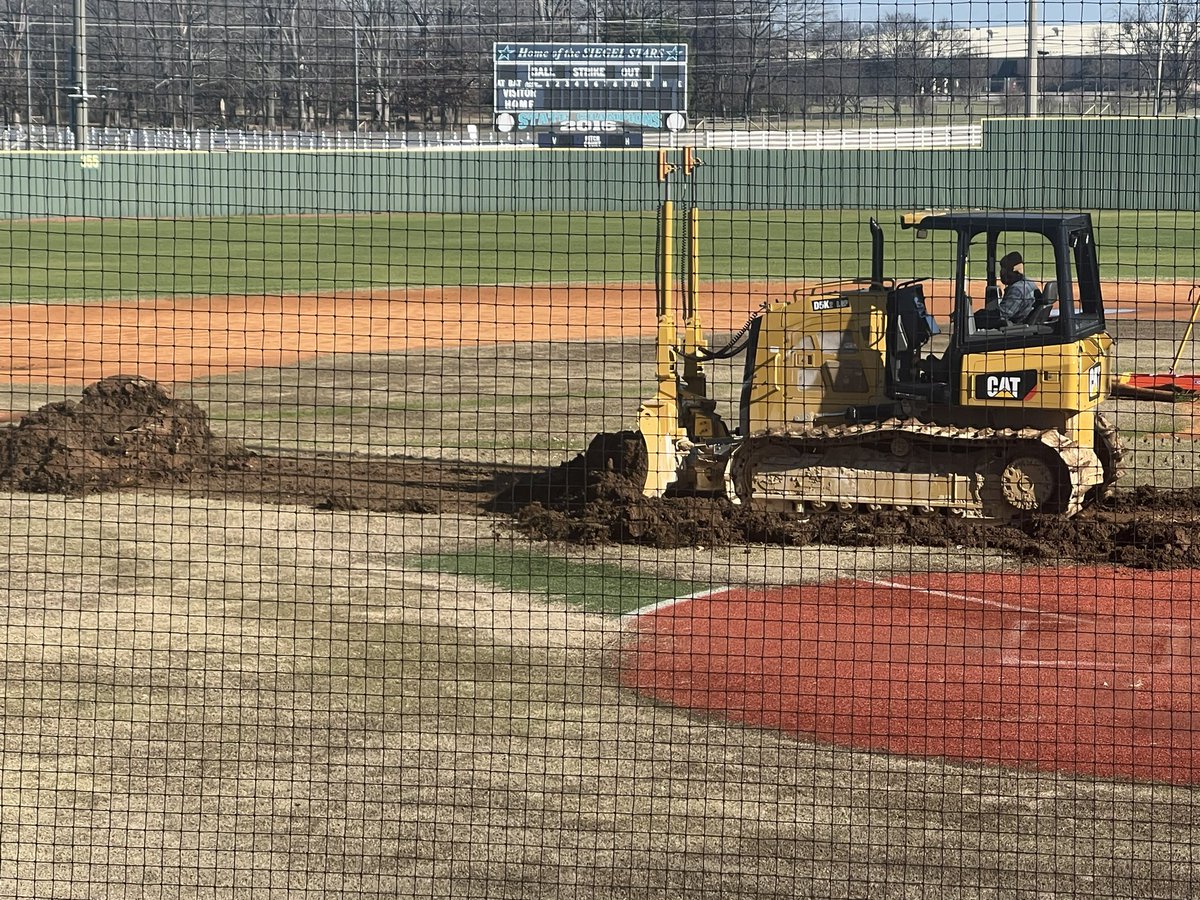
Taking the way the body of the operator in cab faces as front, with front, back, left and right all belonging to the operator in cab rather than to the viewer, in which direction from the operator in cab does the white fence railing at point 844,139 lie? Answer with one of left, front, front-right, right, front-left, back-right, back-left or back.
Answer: right

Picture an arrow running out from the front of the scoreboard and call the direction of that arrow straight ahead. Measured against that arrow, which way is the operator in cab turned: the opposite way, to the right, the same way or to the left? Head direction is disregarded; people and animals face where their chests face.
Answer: to the right

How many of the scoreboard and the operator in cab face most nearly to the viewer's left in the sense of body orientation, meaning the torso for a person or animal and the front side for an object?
1

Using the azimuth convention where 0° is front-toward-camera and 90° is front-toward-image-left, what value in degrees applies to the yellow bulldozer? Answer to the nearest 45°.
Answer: approximately 90°

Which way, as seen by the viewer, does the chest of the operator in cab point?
to the viewer's left

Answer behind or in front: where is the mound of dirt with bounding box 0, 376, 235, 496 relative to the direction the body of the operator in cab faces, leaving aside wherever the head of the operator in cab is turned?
in front

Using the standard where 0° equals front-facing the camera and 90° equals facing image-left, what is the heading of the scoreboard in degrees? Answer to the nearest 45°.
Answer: approximately 0°

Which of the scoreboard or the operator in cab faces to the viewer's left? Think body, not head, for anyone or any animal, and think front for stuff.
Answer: the operator in cab

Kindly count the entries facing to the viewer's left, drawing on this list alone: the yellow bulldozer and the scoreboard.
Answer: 1

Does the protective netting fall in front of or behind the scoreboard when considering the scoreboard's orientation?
in front

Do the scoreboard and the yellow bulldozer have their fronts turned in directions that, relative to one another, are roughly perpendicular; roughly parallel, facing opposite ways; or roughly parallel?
roughly perpendicular
